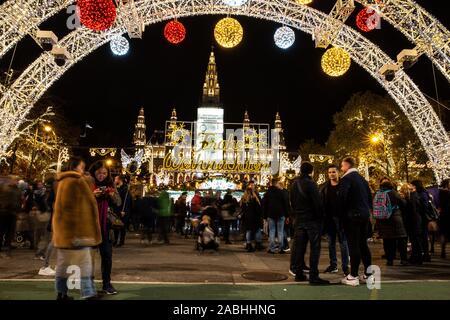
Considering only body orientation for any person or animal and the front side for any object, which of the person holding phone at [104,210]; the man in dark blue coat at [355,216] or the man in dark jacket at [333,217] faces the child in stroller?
the man in dark blue coat

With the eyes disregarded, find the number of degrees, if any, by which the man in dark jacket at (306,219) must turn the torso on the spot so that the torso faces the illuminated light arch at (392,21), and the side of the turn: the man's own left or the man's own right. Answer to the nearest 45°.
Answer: approximately 45° to the man's own left

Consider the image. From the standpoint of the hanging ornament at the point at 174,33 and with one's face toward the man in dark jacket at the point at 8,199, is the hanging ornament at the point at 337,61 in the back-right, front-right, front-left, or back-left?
back-left

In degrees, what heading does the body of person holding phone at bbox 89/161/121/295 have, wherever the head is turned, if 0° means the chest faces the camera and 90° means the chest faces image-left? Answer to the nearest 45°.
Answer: approximately 0°
